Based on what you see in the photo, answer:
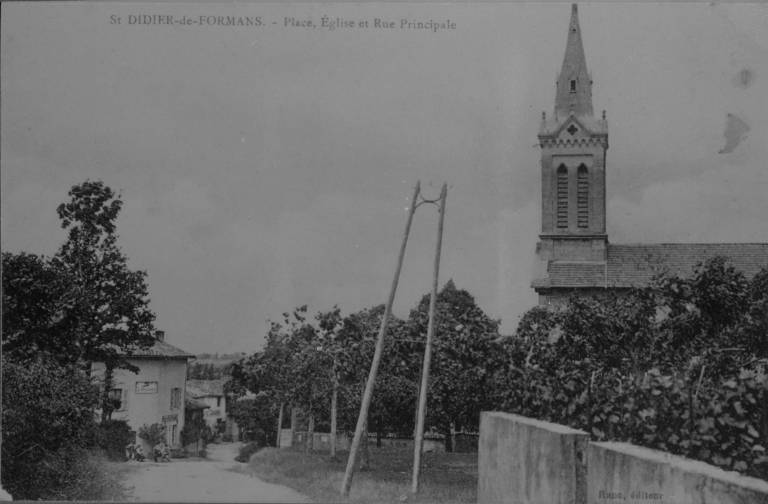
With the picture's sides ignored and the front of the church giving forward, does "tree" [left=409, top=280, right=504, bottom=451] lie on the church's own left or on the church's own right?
on the church's own left

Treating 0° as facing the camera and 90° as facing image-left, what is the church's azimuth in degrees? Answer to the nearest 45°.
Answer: approximately 90°

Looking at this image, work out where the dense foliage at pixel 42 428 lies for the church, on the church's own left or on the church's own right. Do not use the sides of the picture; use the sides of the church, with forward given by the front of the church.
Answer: on the church's own left

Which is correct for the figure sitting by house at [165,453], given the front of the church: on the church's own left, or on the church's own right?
on the church's own left

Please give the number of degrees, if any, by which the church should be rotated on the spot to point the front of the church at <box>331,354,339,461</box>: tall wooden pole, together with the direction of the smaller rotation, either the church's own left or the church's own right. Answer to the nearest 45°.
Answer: approximately 90° to the church's own left

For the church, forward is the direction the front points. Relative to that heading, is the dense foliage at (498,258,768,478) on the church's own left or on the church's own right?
on the church's own left

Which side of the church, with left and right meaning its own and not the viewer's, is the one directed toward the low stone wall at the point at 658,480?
left

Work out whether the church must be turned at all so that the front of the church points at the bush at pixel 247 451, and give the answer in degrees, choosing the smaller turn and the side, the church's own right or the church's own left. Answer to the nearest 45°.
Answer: approximately 90° to the church's own left
